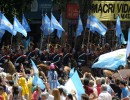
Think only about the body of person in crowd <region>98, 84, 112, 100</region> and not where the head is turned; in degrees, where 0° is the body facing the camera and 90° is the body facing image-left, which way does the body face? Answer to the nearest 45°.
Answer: approximately 180°

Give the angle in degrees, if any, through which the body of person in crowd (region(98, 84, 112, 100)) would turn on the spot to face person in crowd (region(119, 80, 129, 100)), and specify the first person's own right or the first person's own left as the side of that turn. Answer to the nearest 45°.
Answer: approximately 45° to the first person's own right

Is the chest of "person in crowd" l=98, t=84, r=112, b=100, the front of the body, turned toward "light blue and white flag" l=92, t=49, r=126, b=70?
yes
